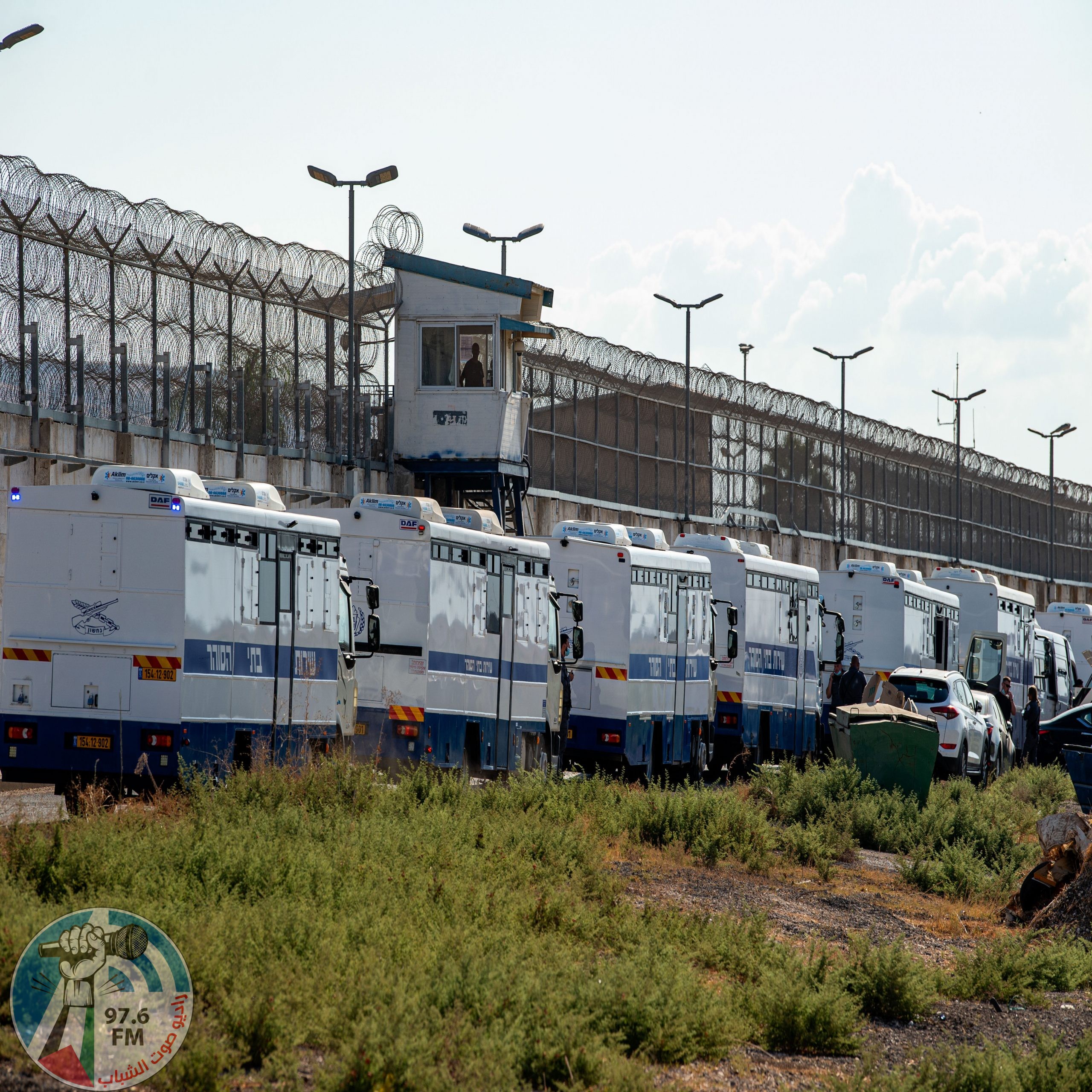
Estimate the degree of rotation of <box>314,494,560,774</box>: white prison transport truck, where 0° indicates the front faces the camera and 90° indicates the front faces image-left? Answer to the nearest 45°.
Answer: approximately 225°

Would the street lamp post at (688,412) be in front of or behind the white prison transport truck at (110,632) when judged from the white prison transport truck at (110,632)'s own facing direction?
in front

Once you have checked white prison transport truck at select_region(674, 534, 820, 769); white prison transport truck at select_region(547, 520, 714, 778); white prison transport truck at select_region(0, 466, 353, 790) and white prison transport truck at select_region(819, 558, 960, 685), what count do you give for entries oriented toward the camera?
0

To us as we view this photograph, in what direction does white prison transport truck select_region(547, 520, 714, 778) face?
facing away from the viewer and to the right of the viewer

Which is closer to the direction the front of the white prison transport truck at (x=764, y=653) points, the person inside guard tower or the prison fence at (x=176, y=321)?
the person inside guard tower

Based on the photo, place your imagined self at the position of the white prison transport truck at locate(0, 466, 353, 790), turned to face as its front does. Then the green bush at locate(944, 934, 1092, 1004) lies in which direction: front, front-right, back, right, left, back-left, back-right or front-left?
right

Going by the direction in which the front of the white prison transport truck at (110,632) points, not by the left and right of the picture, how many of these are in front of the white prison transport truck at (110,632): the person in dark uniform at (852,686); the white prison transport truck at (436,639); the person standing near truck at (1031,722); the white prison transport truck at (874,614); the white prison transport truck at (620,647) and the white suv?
6

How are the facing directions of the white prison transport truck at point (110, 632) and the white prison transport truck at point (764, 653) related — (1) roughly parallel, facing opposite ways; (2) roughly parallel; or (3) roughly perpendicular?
roughly parallel

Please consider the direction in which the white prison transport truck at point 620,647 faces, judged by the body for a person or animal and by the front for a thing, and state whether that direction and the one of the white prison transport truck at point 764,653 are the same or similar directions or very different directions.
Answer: same or similar directions

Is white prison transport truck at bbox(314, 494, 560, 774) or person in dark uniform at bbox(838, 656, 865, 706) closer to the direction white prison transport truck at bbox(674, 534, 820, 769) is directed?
the person in dark uniform

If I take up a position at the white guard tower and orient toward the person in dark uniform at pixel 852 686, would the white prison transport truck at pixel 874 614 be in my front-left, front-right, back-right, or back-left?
front-left

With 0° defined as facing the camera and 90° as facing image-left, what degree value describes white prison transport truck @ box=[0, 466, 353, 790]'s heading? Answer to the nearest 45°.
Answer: approximately 225°

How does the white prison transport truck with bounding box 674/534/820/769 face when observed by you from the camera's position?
facing away from the viewer and to the right of the viewer

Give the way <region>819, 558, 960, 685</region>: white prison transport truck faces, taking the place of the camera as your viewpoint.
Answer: facing away from the viewer and to the right of the viewer

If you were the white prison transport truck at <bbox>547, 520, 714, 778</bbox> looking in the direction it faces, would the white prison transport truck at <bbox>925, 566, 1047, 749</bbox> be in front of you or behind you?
in front

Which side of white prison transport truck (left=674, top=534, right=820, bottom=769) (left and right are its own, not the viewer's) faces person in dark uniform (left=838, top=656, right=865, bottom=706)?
front
